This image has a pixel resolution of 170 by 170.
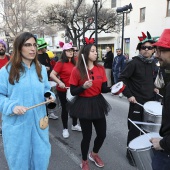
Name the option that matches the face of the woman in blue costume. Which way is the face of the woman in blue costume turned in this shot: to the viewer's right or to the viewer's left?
to the viewer's right

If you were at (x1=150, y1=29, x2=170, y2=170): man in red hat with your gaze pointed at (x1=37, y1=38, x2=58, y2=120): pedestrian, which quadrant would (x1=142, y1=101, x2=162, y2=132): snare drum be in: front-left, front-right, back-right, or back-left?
front-right

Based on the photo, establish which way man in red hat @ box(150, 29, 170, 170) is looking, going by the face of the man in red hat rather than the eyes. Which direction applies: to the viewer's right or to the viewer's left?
to the viewer's left

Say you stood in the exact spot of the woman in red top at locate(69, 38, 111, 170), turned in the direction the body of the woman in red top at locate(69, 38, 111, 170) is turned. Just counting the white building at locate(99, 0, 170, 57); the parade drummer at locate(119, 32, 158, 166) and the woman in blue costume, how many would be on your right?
1

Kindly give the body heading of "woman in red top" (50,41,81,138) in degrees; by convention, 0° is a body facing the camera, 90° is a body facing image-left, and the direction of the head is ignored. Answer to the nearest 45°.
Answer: approximately 315°

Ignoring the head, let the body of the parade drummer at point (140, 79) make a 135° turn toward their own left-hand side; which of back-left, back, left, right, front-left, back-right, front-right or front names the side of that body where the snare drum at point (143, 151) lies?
back

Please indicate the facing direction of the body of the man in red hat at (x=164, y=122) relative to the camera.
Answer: to the viewer's left

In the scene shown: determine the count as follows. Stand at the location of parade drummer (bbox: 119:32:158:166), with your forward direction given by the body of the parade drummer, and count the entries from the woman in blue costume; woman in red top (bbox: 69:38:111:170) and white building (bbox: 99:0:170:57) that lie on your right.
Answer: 2

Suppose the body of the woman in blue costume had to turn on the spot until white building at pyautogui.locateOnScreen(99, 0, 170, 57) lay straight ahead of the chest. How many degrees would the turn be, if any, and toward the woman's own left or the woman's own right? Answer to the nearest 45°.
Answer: approximately 90° to the woman's own left

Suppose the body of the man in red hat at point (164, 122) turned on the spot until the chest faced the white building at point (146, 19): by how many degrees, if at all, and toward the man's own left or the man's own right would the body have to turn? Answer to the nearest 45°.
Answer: approximately 90° to the man's own right

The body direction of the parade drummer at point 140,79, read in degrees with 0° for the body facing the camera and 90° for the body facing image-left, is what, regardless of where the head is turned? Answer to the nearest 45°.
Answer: approximately 315°

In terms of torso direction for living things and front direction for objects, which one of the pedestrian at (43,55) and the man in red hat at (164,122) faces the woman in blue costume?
the man in red hat
